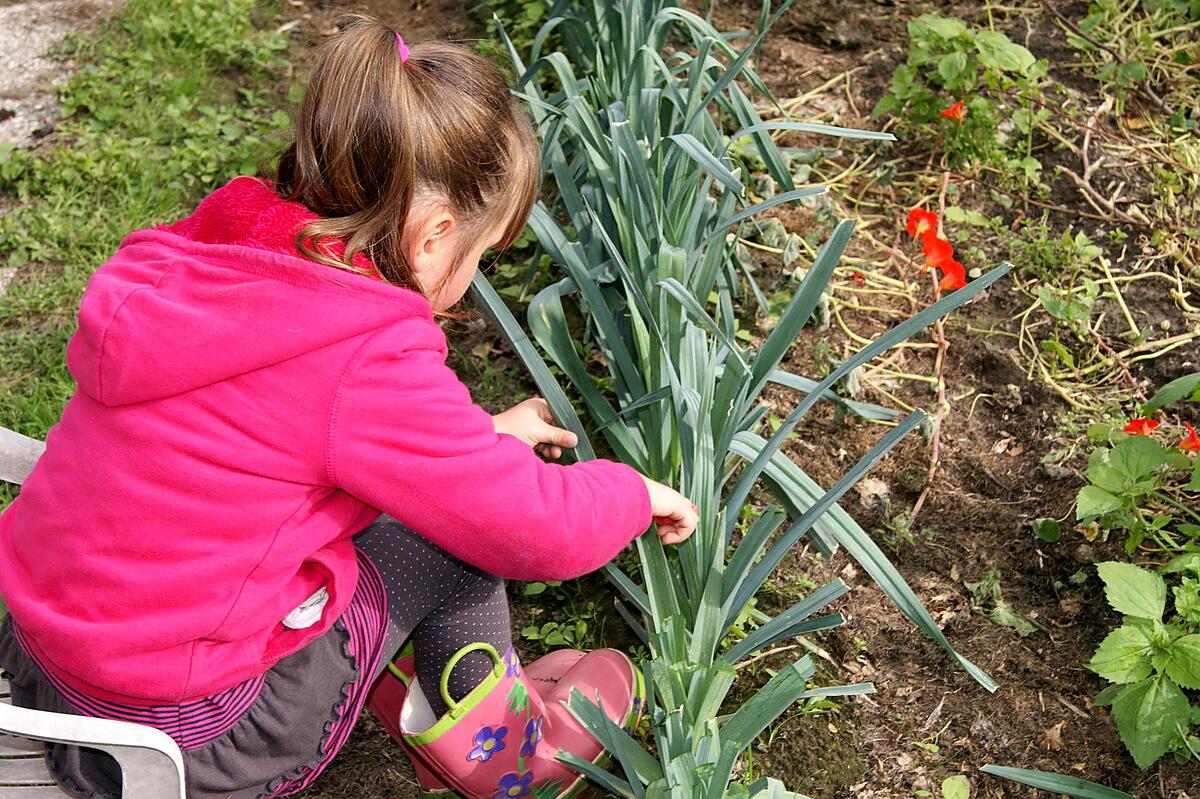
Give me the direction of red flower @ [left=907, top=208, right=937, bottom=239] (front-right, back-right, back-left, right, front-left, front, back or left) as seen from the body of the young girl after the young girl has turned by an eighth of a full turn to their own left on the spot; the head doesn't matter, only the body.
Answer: front-right

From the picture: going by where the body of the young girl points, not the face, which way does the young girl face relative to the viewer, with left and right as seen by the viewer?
facing away from the viewer and to the right of the viewer

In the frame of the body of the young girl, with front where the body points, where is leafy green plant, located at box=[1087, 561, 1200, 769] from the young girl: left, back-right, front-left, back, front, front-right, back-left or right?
front-right

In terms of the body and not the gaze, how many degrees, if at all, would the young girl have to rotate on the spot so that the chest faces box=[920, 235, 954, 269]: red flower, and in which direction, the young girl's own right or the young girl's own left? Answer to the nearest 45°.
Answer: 0° — they already face it

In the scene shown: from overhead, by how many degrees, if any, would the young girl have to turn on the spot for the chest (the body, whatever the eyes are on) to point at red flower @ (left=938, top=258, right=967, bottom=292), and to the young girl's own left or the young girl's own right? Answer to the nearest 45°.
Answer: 0° — they already face it

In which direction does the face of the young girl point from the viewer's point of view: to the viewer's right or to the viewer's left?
to the viewer's right

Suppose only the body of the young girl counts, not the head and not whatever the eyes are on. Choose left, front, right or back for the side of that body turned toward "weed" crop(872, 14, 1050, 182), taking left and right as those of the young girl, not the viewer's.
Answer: front

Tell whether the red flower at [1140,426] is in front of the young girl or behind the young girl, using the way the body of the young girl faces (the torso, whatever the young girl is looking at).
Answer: in front

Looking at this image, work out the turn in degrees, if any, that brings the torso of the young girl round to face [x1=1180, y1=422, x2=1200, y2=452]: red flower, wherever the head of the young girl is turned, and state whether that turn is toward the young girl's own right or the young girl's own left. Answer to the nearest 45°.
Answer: approximately 45° to the young girl's own right
